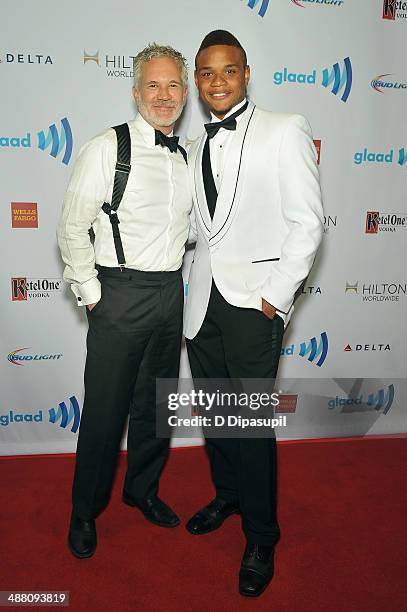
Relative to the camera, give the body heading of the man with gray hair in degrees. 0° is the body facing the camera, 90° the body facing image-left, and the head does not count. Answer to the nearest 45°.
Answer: approximately 315°

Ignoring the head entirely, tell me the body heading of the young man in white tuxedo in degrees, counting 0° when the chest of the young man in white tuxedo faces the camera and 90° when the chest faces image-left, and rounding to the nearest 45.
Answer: approximately 45°
